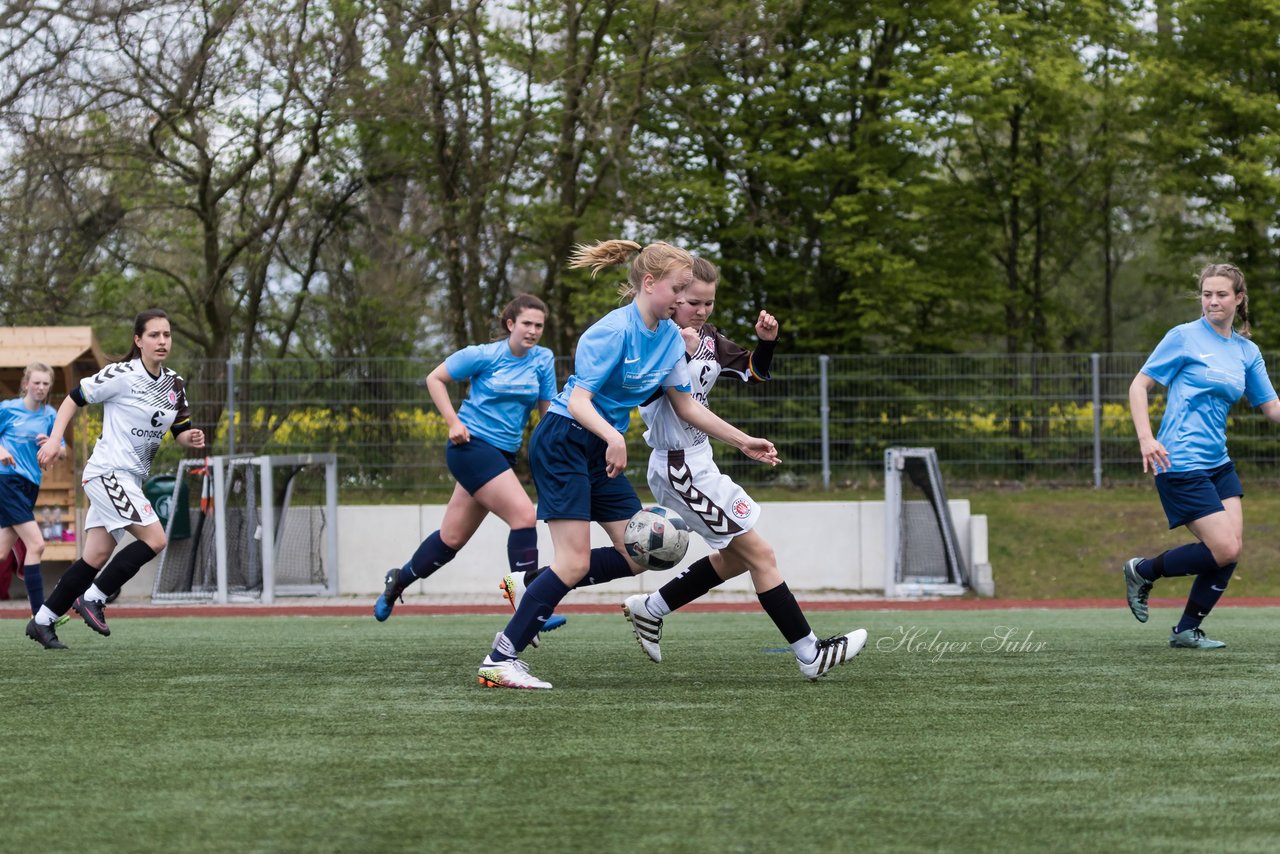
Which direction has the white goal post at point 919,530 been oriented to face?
to the viewer's left

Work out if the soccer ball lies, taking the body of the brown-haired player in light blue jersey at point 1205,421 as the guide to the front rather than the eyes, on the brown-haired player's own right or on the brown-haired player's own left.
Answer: on the brown-haired player's own right

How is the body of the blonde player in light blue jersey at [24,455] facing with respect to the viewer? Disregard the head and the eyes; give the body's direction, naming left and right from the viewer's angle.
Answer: facing the viewer and to the right of the viewer

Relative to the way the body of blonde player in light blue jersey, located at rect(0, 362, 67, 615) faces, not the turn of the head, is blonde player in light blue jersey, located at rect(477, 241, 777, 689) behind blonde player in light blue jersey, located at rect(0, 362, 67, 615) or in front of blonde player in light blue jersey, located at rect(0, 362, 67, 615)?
in front

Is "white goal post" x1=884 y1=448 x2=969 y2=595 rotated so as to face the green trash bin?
yes

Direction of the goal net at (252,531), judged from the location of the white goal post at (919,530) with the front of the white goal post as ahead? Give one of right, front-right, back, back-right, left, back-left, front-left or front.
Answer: front

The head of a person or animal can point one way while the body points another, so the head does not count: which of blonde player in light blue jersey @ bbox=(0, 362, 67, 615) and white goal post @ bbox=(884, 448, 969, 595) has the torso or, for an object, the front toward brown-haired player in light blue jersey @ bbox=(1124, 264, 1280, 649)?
blonde player in light blue jersey @ bbox=(0, 362, 67, 615)

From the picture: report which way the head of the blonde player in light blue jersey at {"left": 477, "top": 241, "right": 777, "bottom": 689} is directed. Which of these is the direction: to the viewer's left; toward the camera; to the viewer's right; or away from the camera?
to the viewer's right
